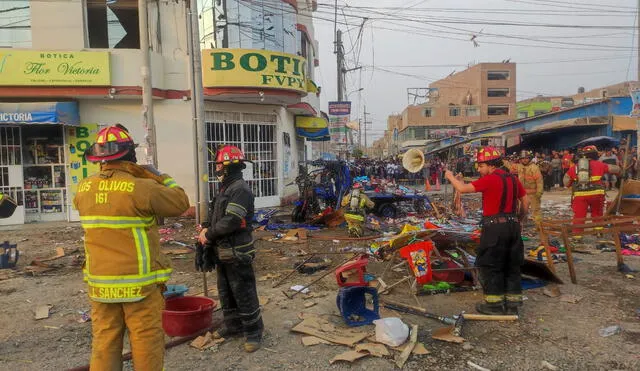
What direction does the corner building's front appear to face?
toward the camera

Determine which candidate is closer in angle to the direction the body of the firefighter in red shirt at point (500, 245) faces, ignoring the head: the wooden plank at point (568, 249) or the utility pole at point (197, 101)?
the utility pole

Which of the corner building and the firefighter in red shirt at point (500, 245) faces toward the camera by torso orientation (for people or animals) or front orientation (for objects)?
the corner building

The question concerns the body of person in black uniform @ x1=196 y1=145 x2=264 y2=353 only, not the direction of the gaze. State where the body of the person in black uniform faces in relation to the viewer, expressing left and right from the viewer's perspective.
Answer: facing to the left of the viewer

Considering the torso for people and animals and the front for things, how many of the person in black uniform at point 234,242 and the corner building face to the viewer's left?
1

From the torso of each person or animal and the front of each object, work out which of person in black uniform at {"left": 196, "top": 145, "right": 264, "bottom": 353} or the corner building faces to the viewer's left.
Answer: the person in black uniform

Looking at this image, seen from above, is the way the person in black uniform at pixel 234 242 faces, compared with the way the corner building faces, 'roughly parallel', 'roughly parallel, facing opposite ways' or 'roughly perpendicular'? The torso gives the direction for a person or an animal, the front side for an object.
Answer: roughly perpendicular

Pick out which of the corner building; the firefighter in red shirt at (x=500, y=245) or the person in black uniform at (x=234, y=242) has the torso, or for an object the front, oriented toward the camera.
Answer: the corner building

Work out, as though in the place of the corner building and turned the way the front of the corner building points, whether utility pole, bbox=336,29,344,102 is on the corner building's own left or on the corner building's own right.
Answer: on the corner building's own left

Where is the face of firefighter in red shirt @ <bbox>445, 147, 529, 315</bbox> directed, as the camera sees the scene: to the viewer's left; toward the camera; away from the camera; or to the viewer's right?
to the viewer's left

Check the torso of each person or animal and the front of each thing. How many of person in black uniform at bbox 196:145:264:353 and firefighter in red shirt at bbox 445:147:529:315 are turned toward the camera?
0

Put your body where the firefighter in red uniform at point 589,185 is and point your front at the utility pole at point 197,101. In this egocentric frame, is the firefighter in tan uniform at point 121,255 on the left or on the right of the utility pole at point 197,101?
left

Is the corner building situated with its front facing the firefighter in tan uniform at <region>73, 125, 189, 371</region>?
yes

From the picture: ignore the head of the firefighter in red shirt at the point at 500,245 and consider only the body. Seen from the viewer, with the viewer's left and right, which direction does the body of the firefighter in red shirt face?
facing away from the viewer and to the left of the viewer
